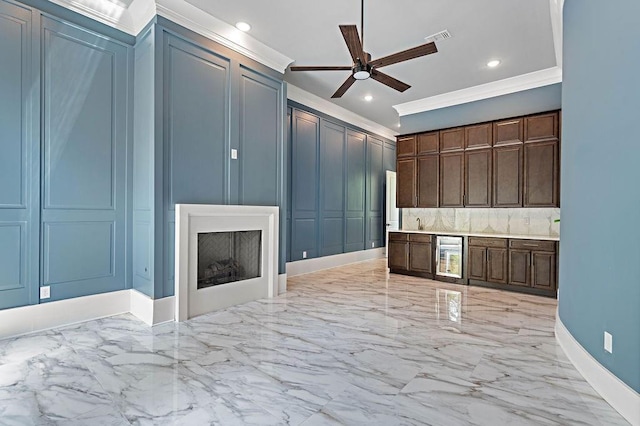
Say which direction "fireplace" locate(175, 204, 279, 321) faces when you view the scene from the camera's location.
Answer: facing the viewer and to the right of the viewer

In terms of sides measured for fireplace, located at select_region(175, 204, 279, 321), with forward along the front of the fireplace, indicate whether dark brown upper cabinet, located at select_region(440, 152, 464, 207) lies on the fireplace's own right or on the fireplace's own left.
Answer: on the fireplace's own left

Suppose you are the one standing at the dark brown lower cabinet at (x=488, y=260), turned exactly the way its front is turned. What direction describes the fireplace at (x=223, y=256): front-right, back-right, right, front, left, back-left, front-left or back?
front-right

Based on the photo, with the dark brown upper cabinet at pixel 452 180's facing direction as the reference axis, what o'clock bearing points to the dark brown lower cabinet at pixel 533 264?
The dark brown lower cabinet is roughly at 10 o'clock from the dark brown upper cabinet.

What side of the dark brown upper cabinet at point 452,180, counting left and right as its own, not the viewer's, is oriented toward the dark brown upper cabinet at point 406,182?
right

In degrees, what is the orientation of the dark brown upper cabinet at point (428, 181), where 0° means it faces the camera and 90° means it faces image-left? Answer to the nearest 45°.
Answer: approximately 0°

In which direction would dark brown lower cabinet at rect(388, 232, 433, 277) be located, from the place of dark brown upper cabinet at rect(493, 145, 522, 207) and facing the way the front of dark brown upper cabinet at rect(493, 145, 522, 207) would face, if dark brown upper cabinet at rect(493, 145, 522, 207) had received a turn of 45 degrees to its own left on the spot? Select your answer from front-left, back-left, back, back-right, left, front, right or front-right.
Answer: back-right

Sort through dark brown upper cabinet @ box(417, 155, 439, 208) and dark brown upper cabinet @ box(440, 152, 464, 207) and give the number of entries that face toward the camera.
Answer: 2
